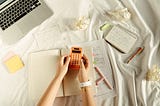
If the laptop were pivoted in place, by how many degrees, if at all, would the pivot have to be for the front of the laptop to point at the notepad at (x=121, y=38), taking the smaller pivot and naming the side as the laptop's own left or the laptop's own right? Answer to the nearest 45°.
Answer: approximately 45° to the laptop's own left

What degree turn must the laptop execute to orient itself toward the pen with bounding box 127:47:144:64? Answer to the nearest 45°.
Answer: approximately 45° to its left

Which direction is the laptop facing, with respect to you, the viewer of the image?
facing the viewer and to the right of the viewer
